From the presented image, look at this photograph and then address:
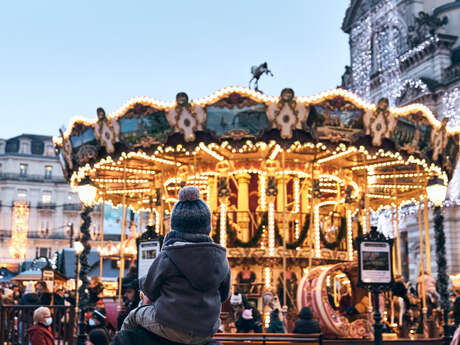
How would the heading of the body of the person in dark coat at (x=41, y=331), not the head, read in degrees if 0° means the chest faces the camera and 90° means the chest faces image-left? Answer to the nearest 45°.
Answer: approximately 315°

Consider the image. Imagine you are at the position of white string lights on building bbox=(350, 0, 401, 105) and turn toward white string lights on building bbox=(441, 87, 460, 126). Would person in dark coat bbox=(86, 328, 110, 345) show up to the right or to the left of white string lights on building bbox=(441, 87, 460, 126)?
right

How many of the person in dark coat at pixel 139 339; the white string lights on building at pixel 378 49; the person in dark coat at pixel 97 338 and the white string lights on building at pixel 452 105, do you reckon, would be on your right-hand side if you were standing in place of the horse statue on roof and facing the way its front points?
2

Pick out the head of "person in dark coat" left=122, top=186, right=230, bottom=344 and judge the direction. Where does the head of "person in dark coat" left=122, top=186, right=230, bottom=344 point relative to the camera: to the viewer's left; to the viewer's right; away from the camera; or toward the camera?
away from the camera

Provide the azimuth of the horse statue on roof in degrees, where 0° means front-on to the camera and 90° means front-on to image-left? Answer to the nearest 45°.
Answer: approximately 270°

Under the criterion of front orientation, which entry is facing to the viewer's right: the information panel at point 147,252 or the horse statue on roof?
the horse statue on roof

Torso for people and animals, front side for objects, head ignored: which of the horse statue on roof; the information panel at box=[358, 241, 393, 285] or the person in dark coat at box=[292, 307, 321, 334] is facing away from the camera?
the person in dark coat

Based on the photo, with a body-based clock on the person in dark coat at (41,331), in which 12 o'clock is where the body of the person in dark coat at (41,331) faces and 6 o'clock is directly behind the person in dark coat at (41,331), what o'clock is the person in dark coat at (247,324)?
the person in dark coat at (247,324) is roughly at 9 o'clock from the person in dark coat at (41,331).

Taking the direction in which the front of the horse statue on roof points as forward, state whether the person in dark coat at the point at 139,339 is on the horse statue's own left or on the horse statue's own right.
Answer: on the horse statue's own right

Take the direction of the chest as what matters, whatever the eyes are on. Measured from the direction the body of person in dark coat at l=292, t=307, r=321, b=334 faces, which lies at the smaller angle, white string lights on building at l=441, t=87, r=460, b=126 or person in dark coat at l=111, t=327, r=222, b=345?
the white string lights on building

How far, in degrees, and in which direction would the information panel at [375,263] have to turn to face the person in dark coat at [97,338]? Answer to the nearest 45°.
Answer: approximately 45° to its right

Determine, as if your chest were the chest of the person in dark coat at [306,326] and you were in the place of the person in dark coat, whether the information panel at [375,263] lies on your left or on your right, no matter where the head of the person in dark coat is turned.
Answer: on your right

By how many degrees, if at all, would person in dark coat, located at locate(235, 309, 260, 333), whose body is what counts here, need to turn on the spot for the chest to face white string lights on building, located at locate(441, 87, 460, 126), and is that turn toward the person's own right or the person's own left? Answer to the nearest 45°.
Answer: approximately 45° to the person's own right

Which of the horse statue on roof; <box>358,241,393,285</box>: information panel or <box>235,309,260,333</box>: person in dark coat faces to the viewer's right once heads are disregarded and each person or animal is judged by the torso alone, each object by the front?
the horse statue on roof
